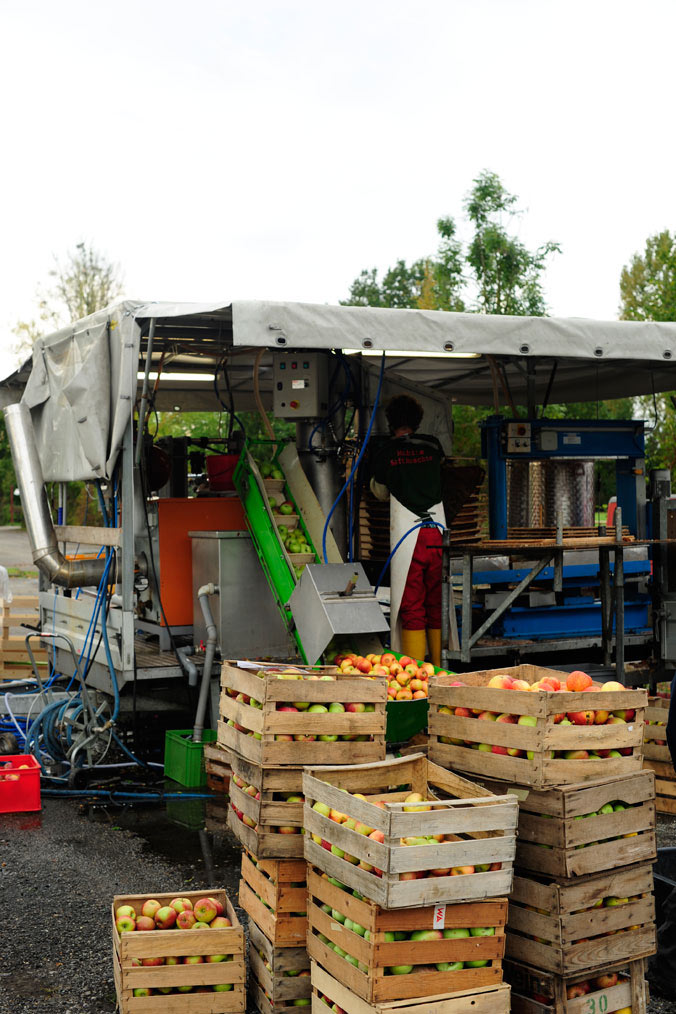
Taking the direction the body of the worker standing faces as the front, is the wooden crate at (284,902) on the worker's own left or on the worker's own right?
on the worker's own left

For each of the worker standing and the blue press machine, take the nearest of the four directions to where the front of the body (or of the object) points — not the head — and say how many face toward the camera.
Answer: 1

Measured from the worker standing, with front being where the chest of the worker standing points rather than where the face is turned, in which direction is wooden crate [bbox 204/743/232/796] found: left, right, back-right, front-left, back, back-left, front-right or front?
left

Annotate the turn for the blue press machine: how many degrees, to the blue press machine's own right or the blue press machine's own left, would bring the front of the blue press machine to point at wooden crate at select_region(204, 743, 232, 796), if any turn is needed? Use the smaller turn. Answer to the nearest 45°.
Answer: approximately 45° to the blue press machine's own right

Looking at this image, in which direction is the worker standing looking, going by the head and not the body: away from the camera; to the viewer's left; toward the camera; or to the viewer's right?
away from the camera

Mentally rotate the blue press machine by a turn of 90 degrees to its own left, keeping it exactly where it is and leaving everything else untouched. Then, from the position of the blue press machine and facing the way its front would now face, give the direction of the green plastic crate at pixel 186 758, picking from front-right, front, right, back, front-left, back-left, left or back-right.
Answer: back-right

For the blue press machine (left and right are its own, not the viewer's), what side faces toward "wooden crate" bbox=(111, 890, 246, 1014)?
front

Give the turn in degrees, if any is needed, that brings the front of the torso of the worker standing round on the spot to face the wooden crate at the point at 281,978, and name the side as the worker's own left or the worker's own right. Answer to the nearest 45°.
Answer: approximately 135° to the worker's own left

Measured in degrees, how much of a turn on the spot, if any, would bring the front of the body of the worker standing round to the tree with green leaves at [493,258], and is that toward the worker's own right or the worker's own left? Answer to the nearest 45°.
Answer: approximately 45° to the worker's own right

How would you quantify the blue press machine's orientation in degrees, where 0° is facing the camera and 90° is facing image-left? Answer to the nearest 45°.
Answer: approximately 0°

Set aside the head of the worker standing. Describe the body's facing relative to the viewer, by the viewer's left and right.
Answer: facing away from the viewer and to the left of the viewer

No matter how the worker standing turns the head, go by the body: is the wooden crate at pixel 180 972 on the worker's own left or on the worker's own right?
on the worker's own left

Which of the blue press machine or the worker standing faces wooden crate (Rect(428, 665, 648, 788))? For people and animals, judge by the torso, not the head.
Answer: the blue press machine

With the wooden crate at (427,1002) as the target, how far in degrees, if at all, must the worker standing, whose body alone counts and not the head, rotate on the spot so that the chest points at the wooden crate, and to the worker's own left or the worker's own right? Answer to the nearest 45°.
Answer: approximately 135° to the worker's own left

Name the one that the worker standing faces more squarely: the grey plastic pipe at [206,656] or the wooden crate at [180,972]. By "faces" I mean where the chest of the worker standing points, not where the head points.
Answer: the grey plastic pipe

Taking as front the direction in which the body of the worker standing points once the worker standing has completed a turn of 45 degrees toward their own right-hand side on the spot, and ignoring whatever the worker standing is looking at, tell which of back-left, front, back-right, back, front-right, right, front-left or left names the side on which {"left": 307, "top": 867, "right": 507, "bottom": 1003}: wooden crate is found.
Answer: back
